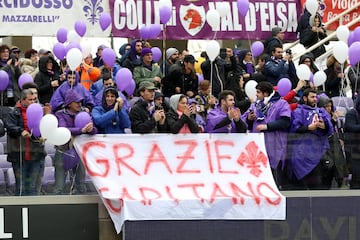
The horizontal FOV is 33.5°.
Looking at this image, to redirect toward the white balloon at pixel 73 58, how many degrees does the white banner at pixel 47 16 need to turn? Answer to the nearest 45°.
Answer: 0° — it already faces it

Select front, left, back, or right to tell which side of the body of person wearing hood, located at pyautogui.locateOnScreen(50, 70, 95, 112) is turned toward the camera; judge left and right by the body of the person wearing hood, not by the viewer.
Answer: front

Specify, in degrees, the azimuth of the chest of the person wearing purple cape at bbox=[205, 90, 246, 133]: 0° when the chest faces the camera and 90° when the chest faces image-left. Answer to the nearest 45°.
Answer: approximately 315°

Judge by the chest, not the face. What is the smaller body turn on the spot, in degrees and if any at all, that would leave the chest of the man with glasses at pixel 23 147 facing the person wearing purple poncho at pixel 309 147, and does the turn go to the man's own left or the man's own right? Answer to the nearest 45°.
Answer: approximately 45° to the man's own left

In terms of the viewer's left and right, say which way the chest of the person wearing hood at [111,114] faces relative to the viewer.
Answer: facing the viewer

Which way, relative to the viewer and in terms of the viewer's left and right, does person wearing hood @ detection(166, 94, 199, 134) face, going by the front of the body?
facing the viewer and to the right of the viewer

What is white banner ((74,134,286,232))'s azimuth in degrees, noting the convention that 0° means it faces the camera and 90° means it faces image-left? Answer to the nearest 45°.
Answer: approximately 0°

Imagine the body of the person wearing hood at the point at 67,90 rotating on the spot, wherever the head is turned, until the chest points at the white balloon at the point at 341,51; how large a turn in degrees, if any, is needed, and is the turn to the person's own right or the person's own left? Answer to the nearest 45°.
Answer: approximately 90° to the person's own left

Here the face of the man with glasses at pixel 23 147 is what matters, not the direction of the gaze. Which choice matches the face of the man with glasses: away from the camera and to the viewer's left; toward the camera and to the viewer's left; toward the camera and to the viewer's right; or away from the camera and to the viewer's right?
toward the camera and to the viewer's right

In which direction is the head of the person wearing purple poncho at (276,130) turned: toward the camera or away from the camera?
toward the camera

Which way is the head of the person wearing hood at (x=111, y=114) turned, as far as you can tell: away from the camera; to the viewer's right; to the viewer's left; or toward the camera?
toward the camera

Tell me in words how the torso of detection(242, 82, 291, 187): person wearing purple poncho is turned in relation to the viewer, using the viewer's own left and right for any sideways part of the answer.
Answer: facing the viewer and to the left of the viewer

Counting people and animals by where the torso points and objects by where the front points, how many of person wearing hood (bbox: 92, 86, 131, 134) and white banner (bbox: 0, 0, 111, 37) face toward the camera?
2

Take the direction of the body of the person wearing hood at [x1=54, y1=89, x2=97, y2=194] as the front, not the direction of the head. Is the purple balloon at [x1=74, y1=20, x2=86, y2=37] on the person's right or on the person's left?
on the person's left

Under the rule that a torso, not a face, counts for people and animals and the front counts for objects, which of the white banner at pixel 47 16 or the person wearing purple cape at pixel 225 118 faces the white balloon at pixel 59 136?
the white banner
